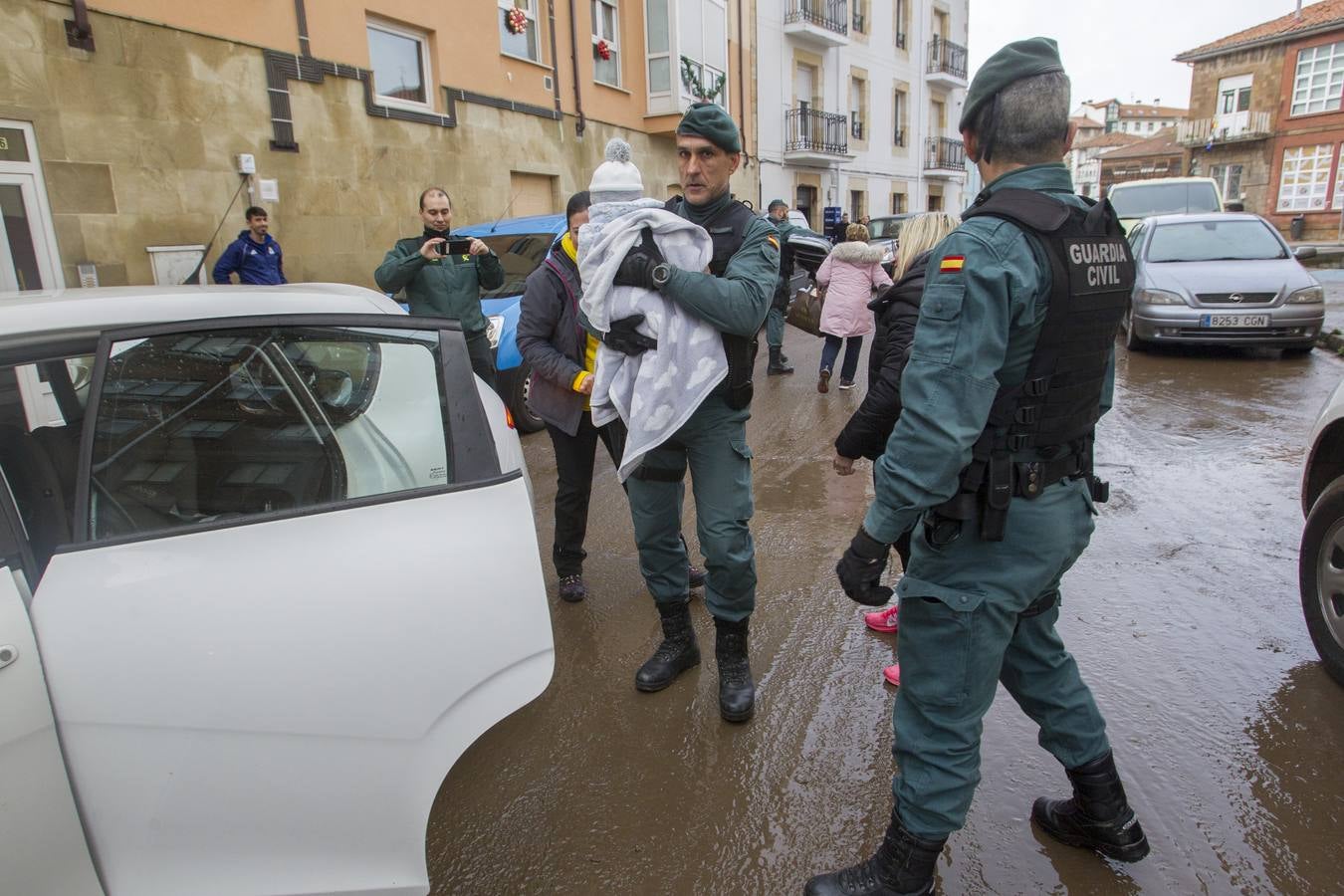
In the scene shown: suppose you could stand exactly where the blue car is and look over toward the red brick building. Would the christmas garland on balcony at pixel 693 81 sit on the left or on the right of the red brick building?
left

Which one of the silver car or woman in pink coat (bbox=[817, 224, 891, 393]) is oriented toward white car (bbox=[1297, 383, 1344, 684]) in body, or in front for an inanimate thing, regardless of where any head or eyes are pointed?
the silver car

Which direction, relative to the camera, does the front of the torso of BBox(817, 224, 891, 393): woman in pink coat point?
away from the camera

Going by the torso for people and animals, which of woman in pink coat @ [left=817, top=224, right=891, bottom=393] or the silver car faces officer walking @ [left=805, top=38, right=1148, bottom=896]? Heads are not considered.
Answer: the silver car

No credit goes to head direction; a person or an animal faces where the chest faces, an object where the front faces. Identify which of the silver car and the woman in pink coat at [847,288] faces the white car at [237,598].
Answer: the silver car

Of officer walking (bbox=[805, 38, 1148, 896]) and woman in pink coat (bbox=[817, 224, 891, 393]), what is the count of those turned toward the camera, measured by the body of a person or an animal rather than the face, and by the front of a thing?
0

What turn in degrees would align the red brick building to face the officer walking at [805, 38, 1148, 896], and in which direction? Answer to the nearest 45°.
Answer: approximately 45° to its left

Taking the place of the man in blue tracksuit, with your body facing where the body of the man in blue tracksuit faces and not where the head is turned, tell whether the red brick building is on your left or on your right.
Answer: on your left

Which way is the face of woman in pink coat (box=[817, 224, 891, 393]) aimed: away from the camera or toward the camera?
away from the camera

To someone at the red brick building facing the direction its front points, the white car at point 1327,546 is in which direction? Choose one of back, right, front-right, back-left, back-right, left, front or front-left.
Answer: front-left

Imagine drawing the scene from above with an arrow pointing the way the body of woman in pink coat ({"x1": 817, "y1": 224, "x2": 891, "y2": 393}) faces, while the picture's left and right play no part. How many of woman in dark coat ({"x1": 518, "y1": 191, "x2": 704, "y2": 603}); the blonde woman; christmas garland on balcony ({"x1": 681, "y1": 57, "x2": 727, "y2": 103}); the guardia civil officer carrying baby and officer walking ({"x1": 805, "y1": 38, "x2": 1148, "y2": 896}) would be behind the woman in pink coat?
4

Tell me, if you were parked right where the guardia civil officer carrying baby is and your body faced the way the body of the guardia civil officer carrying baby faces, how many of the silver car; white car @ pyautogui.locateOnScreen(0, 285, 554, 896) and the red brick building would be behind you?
2

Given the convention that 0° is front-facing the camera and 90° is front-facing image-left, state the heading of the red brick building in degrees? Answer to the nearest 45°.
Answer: approximately 45°

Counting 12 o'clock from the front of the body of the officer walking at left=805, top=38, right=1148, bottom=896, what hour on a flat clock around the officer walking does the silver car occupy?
The silver car is roughly at 2 o'clock from the officer walking.
